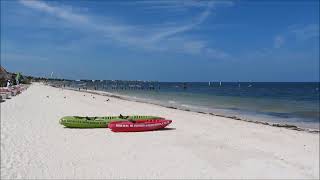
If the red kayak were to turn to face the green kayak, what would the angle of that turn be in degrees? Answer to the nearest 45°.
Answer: approximately 180°

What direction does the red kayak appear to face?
to the viewer's right
